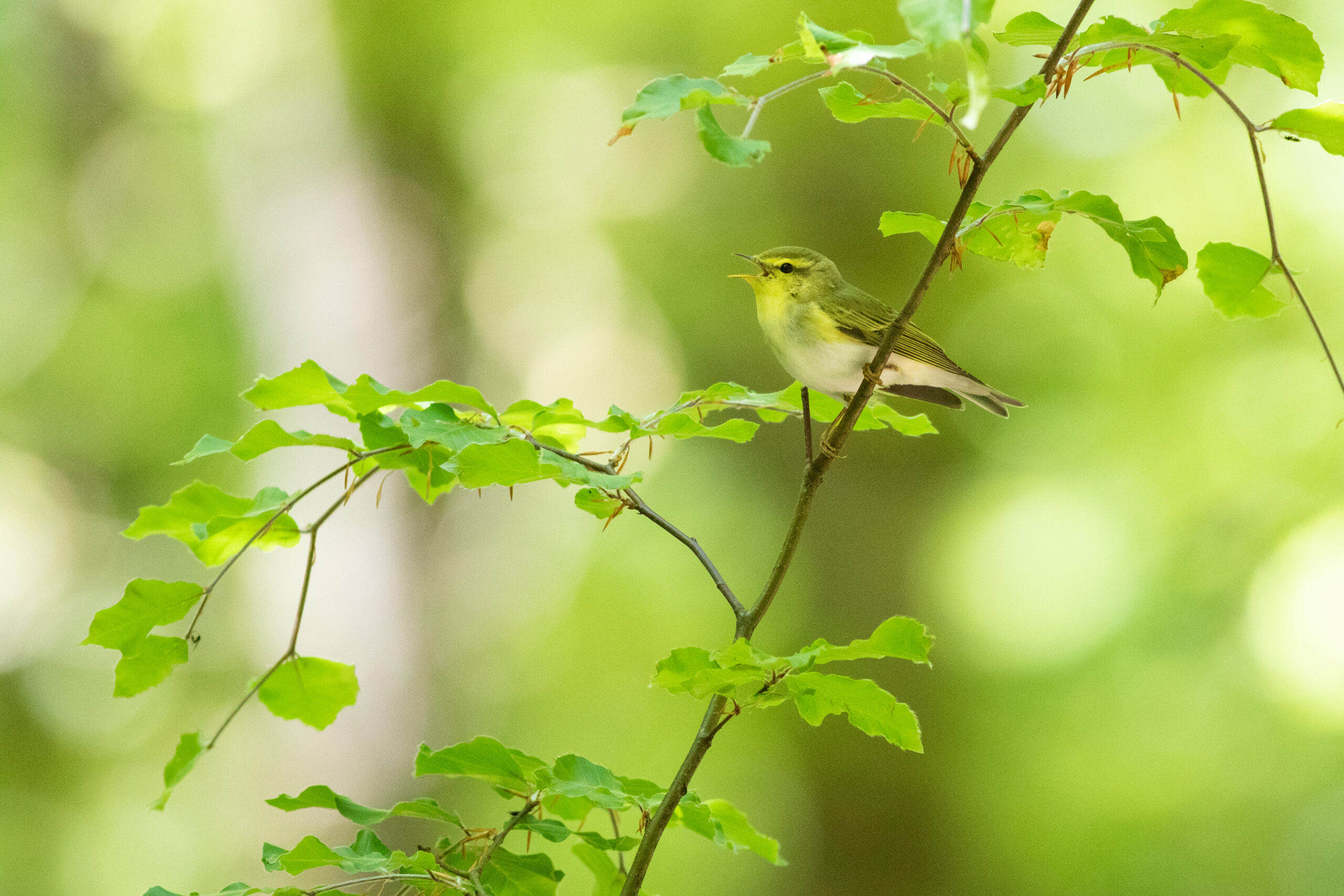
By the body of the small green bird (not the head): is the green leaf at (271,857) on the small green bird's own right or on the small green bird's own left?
on the small green bird's own left

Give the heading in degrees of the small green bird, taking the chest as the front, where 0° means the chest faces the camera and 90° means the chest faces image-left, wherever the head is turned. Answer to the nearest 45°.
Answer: approximately 90°
